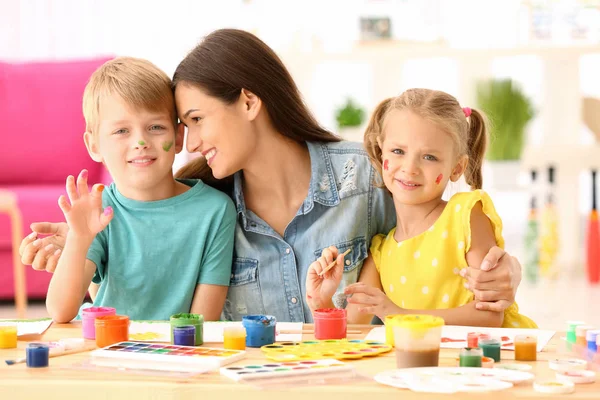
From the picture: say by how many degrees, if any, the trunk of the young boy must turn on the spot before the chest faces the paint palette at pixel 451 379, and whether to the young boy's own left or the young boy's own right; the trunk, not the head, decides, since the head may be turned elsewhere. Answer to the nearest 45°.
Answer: approximately 45° to the young boy's own left

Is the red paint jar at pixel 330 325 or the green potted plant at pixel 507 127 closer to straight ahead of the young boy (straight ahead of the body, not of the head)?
the red paint jar

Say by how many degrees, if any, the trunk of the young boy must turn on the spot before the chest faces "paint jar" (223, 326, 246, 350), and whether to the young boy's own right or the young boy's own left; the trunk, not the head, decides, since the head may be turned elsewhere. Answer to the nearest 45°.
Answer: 0° — they already face it

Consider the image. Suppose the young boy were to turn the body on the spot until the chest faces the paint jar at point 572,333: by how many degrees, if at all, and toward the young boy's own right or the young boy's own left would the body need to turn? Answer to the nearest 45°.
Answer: approximately 45° to the young boy's own left

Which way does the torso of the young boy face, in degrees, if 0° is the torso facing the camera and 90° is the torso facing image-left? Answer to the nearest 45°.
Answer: approximately 0°

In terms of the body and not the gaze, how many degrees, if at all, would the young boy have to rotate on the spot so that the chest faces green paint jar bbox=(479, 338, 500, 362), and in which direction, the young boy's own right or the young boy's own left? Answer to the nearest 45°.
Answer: approximately 45° to the young boy's own left
